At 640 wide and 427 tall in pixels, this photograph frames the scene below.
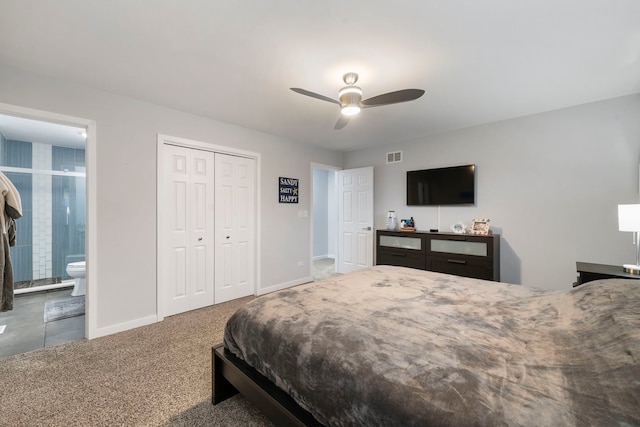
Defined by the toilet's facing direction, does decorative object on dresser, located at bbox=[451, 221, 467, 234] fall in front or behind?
behind

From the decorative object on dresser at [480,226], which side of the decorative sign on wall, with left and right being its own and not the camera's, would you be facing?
front

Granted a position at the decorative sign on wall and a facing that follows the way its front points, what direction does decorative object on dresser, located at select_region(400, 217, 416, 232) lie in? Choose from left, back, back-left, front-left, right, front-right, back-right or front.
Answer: front-left

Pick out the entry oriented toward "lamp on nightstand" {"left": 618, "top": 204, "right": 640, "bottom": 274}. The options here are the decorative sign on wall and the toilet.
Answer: the decorative sign on wall

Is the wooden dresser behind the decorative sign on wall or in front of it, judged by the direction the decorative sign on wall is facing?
in front

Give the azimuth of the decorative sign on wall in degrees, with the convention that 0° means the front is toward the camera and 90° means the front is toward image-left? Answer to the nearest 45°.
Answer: approximately 315°

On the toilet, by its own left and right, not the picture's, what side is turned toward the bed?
left

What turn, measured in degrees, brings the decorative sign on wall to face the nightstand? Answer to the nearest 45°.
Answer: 0° — it already faces it

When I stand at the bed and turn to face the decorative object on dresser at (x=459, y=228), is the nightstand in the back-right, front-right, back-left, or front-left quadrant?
front-right

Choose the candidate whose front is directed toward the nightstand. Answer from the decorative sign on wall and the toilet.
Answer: the decorative sign on wall

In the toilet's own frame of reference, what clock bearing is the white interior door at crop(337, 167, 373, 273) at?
The white interior door is roughly at 7 o'clock from the toilet.

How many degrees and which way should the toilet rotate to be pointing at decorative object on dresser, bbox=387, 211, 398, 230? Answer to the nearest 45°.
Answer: approximately 135° to its left

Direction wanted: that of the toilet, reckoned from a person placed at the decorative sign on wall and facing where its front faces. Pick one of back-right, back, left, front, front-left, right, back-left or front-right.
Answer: back-right
